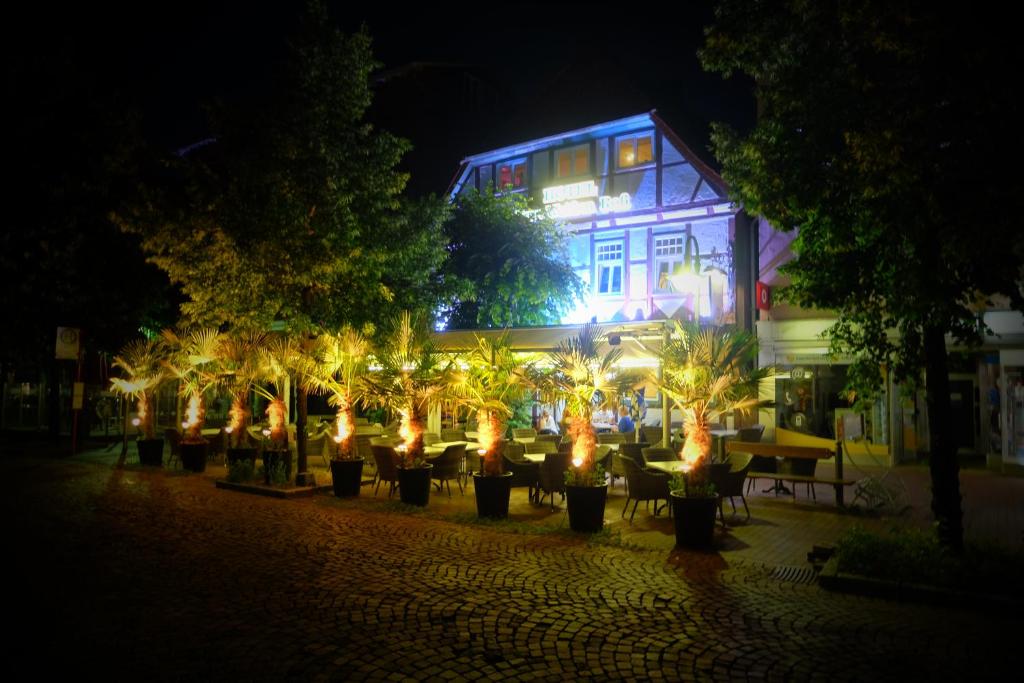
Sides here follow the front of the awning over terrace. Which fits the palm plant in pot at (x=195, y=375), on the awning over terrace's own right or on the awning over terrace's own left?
on the awning over terrace's own right

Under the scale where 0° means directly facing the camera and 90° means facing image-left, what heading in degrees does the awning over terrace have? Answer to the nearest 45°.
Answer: approximately 0°

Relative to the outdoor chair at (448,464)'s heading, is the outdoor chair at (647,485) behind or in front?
behind

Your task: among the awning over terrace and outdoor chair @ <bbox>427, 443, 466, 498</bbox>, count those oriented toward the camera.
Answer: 1

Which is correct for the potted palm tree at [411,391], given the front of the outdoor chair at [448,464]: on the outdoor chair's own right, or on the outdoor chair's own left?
on the outdoor chair's own left

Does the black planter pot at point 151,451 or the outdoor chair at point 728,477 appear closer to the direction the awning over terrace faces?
the outdoor chair

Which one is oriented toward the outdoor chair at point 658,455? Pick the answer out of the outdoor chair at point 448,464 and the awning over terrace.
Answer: the awning over terrace

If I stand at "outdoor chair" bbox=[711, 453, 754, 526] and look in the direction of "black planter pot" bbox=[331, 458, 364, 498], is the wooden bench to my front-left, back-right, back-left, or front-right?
back-right

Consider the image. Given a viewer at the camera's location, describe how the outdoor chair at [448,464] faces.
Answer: facing away from the viewer and to the left of the viewer
